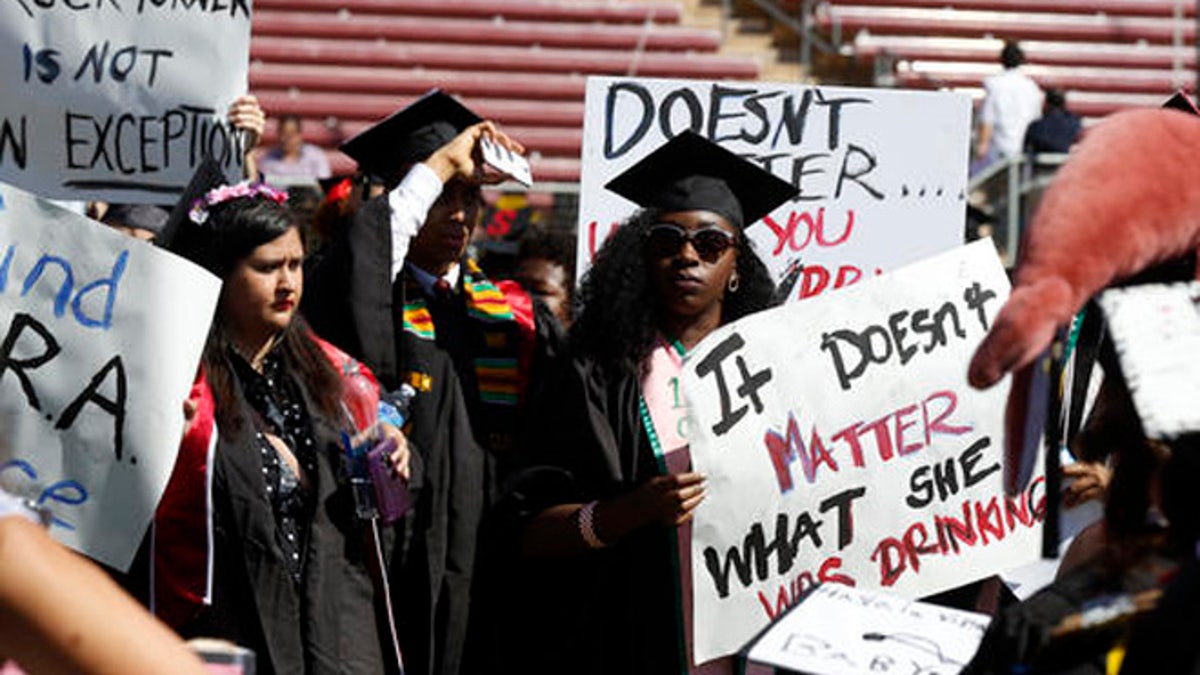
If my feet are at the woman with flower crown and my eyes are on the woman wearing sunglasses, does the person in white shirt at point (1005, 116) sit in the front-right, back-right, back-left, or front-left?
front-left

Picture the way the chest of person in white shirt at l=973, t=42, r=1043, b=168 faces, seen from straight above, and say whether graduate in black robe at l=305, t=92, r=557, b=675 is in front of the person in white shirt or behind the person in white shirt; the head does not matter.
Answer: behind

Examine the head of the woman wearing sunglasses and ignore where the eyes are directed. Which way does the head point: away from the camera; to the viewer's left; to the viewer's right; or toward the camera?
toward the camera

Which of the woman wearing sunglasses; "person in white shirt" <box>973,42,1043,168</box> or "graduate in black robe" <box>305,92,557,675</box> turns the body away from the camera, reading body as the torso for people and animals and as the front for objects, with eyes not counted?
the person in white shirt

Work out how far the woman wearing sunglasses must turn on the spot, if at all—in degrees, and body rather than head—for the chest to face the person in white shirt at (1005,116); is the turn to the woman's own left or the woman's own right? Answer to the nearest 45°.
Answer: approximately 180°

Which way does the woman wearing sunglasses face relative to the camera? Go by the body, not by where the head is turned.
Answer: toward the camera

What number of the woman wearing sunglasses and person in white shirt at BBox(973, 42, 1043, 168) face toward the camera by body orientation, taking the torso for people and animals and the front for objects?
1

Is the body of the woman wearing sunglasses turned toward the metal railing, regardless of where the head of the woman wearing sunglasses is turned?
no

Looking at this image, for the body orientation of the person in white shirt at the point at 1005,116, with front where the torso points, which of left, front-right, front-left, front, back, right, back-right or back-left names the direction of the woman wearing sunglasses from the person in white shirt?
back

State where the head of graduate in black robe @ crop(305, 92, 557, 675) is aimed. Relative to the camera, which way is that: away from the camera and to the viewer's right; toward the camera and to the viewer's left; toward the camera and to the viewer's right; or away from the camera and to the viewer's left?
toward the camera and to the viewer's right

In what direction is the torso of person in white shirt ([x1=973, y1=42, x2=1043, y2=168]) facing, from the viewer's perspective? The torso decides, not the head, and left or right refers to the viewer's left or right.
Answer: facing away from the viewer
